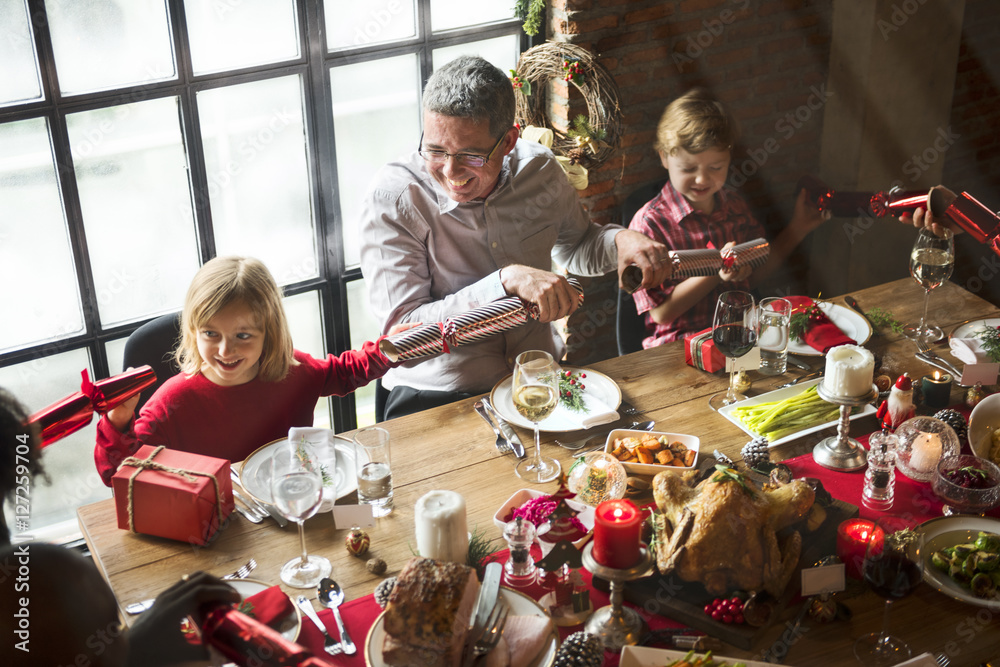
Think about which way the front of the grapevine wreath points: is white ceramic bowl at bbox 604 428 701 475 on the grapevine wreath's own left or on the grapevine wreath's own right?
on the grapevine wreath's own left

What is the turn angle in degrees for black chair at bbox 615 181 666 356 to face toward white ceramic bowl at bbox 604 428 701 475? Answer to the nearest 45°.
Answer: approximately 45° to its right

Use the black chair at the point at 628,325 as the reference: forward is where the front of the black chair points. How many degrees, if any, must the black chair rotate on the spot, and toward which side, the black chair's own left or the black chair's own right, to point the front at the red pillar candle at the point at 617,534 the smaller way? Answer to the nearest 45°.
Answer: approximately 45° to the black chair's own right

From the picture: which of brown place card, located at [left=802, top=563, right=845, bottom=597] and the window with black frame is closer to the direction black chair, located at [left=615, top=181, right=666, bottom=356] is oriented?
the brown place card

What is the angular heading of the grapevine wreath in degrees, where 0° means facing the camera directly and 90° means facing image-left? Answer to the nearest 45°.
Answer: approximately 45°

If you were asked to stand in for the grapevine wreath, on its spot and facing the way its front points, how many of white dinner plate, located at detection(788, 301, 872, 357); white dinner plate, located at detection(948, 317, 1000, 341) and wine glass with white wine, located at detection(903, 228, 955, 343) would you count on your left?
3

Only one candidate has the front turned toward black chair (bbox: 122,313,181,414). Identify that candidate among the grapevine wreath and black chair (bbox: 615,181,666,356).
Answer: the grapevine wreath

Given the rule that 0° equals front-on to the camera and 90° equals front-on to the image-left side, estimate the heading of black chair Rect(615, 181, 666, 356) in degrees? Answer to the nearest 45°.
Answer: approximately 315°

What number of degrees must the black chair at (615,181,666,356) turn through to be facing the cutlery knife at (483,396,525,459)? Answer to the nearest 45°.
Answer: approximately 45° to its right
